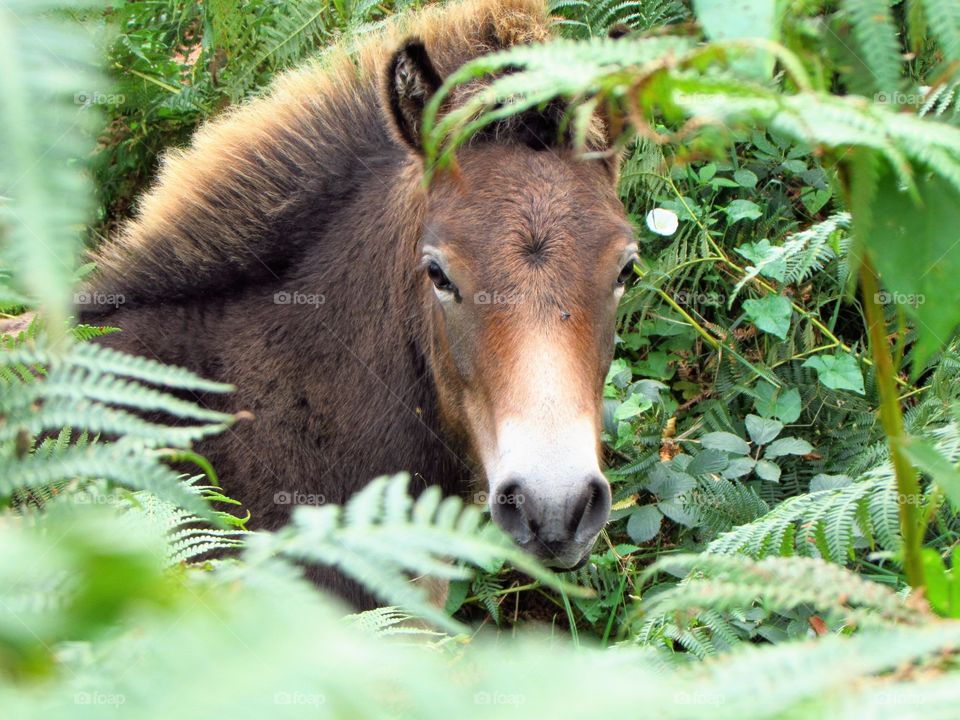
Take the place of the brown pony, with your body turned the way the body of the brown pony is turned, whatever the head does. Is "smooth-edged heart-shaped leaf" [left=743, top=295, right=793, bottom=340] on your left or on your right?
on your left

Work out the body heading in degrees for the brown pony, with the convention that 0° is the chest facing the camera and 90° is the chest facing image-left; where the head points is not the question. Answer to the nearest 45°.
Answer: approximately 315°

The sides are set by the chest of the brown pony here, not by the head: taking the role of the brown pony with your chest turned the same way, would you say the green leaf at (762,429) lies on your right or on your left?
on your left

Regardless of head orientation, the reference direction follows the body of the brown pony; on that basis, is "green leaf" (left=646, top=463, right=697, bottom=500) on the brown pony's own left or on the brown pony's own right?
on the brown pony's own left
